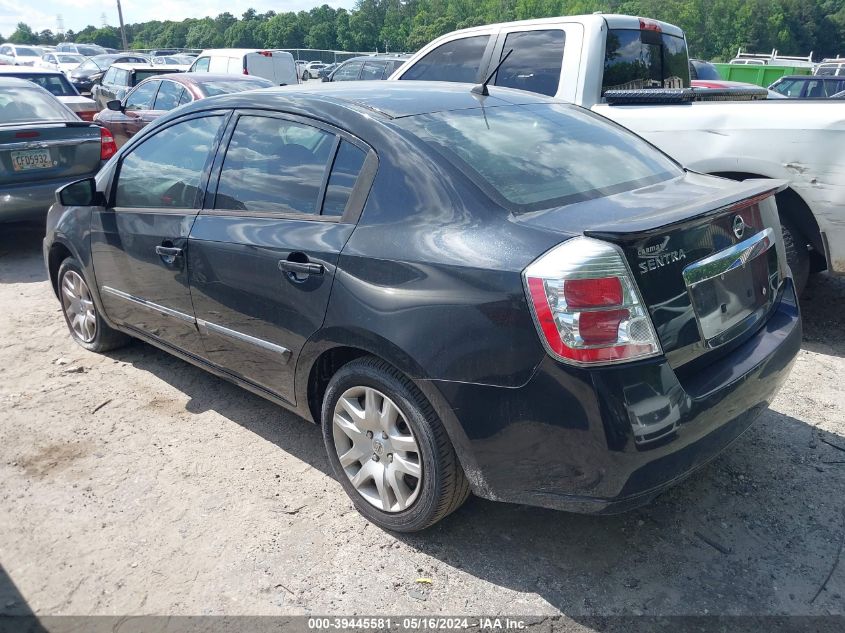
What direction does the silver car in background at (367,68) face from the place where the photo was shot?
facing to the left of the viewer

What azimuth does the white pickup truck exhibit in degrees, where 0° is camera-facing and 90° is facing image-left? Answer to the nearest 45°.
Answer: approximately 135°

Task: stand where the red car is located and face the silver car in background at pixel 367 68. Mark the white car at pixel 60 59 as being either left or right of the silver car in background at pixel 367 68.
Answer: left

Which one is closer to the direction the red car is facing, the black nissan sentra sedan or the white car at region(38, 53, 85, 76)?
the white car

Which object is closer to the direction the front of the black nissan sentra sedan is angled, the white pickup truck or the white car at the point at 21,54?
the white car

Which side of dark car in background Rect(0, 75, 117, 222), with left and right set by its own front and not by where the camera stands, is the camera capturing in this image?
back

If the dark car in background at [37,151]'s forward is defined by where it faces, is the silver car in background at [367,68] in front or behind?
in front

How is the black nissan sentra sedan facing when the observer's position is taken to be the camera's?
facing away from the viewer and to the left of the viewer

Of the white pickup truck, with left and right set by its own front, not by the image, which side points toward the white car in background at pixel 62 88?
front
